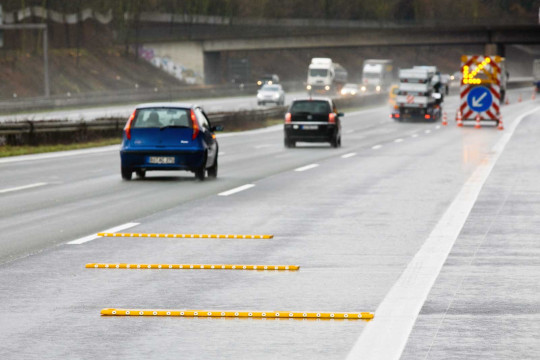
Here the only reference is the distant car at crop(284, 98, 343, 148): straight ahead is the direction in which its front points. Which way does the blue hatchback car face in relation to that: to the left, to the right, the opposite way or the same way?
the same way

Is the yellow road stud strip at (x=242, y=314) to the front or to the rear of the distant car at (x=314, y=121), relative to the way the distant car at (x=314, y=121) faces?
to the rear

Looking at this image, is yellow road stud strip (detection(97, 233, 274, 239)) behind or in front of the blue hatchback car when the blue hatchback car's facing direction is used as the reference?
behind

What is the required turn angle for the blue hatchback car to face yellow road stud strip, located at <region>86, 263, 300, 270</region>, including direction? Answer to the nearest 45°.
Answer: approximately 180°

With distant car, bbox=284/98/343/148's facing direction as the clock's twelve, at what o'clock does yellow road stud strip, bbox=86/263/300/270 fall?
The yellow road stud strip is roughly at 6 o'clock from the distant car.

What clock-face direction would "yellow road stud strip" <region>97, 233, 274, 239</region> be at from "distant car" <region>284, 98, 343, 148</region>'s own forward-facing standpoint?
The yellow road stud strip is roughly at 6 o'clock from the distant car.

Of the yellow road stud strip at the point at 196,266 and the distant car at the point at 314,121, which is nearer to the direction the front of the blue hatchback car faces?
the distant car

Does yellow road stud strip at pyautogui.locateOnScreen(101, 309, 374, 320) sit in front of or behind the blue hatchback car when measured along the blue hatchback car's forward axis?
behind

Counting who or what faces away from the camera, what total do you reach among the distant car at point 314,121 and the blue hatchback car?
2

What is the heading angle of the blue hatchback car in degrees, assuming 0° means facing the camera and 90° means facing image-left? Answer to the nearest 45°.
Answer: approximately 180°

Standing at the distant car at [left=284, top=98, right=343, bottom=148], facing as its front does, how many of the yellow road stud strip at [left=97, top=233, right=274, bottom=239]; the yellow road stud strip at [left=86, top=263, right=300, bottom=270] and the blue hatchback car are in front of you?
0

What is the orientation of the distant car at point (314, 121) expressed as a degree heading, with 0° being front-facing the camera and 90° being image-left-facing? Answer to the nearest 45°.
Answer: approximately 180°

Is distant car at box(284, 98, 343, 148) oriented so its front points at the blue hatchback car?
no

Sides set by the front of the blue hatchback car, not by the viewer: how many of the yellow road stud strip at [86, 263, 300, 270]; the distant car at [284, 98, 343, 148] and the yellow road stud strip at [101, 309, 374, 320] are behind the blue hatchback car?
2
